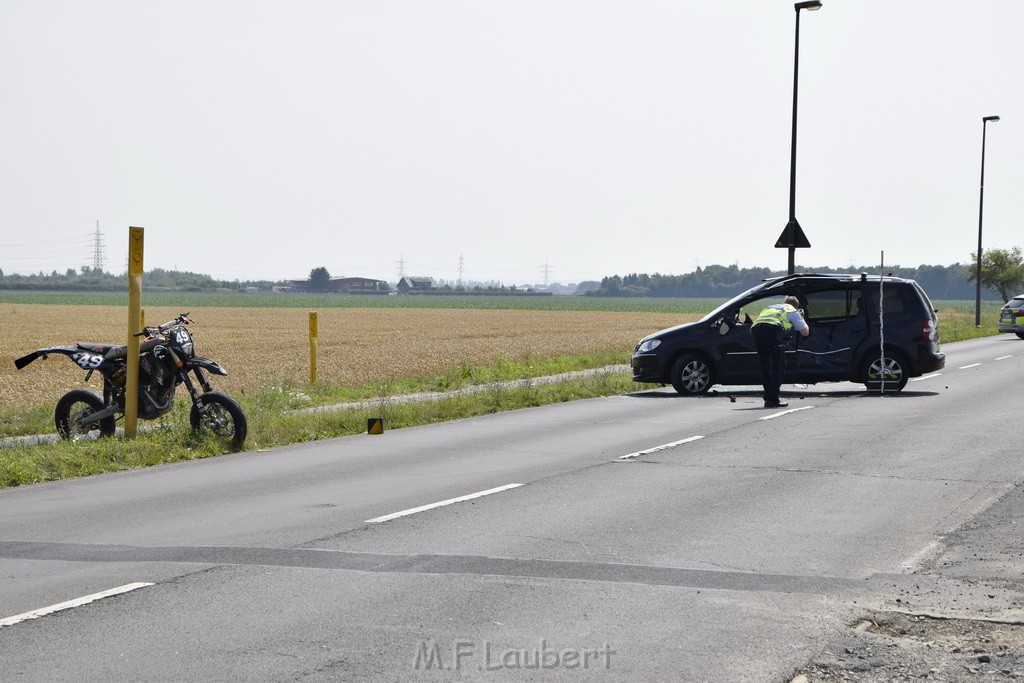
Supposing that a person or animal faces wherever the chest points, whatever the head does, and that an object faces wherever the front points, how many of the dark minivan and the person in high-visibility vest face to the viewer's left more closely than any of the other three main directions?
1

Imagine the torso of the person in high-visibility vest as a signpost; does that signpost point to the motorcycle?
no

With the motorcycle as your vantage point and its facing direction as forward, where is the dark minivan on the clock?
The dark minivan is roughly at 10 o'clock from the motorcycle.

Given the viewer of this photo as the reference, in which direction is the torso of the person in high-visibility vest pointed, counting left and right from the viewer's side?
facing away from the viewer and to the right of the viewer

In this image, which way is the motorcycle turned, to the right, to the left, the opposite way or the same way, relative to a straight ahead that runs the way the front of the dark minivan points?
the opposite way

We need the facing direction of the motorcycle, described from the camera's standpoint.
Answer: facing the viewer and to the right of the viewer

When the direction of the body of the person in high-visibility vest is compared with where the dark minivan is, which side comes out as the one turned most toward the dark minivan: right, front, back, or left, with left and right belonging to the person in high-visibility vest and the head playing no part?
front

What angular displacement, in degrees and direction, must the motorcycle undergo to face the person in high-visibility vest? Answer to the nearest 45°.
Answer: approximately 45° to its left

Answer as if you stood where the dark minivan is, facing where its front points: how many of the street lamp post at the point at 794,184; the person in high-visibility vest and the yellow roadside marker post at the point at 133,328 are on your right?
1

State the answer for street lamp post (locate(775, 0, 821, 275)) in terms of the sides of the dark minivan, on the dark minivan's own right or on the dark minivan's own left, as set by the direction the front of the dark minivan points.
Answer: on the dark minivan's own right

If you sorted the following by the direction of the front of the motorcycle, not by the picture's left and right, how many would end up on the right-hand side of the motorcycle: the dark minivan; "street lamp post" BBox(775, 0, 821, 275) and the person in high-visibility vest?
0

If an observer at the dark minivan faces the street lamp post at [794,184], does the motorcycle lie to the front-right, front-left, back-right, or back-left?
back-left

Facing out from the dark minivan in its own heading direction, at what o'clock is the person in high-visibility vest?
The person in high-visibility vest is roughly at 10 o'clock from the dark minivan.

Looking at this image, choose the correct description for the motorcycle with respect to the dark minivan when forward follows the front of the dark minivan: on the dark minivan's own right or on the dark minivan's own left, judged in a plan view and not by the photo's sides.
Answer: on the dark minivan's own left

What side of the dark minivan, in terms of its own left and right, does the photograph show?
left
